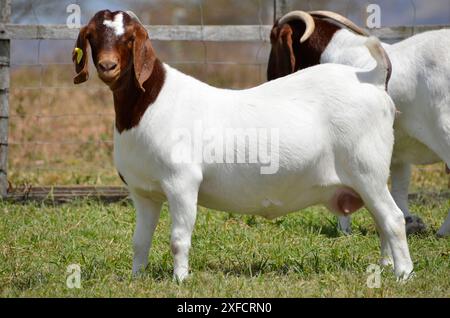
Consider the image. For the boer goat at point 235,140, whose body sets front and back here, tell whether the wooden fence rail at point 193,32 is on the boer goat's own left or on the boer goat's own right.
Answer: on the boer goat's own right

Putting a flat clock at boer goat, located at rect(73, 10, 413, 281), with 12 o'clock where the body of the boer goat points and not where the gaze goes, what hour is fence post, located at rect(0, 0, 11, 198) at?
The fence post is roughly at 2 o'clock from the boer goat.

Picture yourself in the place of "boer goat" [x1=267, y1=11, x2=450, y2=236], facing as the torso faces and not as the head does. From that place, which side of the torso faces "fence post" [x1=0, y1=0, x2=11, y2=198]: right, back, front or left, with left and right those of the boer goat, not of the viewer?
front

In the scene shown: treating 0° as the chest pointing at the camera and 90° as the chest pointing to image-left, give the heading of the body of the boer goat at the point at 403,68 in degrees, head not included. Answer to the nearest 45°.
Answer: approximately 90°

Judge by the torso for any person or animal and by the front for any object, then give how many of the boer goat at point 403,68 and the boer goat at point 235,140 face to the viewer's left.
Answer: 2

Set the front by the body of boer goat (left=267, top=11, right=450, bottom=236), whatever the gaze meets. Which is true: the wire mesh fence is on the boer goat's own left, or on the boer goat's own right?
on the boer goat's own right

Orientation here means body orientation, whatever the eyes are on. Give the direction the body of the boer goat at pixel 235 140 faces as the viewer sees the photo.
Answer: to the viewer's left

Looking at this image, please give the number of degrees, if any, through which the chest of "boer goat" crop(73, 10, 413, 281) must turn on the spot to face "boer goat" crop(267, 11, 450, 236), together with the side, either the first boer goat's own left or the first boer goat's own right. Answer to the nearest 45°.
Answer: approximately 135° to the first boer goat's own right

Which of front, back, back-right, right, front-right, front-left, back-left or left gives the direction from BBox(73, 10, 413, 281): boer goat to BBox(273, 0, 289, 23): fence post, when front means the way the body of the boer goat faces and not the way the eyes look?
right
